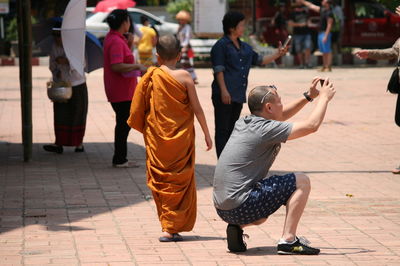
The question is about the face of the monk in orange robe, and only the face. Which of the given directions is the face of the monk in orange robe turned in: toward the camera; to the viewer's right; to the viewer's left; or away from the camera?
away from the camera

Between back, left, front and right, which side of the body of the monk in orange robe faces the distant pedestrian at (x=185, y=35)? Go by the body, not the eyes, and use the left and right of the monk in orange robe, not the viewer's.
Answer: front

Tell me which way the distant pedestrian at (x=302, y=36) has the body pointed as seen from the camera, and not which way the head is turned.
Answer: toward the camera

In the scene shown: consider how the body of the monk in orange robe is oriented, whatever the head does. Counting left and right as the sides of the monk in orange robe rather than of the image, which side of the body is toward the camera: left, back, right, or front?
back

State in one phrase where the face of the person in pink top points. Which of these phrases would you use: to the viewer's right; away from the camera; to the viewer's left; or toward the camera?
to the viewer's right

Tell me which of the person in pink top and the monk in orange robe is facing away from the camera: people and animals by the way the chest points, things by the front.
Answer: the monk in orange robe

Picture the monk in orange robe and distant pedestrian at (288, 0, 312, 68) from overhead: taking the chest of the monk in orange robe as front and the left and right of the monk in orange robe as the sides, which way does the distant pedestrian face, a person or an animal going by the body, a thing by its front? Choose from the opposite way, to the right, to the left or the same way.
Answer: the opposite way

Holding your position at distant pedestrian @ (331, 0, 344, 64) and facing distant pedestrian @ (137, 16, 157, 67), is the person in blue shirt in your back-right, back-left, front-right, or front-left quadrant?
front-left

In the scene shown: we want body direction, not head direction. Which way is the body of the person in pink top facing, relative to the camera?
to the viewer's right

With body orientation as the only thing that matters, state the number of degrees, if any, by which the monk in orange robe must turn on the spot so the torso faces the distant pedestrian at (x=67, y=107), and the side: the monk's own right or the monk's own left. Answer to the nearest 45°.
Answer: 0° — they already face them

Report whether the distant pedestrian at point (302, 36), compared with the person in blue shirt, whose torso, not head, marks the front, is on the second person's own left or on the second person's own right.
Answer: on the second person's own left
